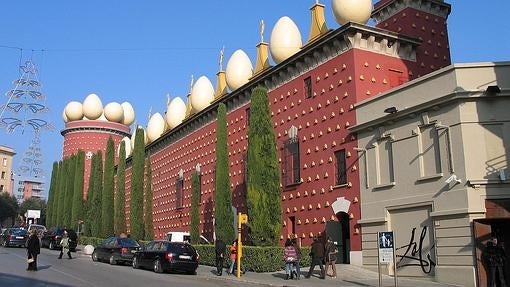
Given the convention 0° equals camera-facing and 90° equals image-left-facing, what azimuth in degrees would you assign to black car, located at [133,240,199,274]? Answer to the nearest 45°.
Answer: approximately 135°

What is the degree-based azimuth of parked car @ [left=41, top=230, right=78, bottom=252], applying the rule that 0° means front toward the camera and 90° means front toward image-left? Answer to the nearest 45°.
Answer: approximately 135°

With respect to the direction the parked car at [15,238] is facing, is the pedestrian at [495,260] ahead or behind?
behind

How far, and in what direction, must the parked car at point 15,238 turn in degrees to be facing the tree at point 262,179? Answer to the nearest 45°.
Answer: approximately 180°

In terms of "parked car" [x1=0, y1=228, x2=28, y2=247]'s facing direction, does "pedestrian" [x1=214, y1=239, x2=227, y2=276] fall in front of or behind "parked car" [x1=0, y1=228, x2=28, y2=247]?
behind

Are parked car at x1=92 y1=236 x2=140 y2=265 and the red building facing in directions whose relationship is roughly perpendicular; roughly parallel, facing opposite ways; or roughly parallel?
roughly perpendicular

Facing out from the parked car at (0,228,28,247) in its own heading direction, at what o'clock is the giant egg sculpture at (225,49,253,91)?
The giant egg sculpture is roughly at 6 o'clock from the parked car.

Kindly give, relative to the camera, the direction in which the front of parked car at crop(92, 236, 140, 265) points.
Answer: facing away from the viewer and to the left of the viewer
